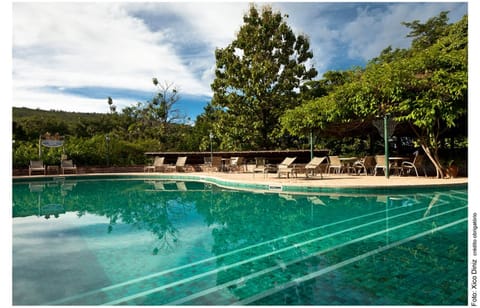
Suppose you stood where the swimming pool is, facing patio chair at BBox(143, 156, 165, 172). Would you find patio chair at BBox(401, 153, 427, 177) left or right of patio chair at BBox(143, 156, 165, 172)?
right

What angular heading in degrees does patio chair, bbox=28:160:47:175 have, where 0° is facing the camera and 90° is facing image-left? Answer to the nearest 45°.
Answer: approximately 0°

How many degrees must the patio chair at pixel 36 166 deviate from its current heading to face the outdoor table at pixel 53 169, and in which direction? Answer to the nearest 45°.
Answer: approximately 90° to its left

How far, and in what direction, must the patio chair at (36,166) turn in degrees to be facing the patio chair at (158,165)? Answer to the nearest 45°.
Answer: approximately 90° to its left

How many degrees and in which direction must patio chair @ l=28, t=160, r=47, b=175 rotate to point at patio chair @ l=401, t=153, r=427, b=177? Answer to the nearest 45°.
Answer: approximately 45° to its left

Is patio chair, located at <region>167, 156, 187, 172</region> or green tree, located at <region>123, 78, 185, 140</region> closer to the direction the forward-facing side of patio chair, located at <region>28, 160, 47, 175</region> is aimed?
the patio chair

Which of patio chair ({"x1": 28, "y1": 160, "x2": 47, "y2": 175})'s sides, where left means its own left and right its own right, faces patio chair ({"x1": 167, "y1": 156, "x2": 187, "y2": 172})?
left

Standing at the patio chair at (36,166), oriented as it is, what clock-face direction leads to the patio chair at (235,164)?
the patio chair at (235,164) is roughly at 10 o'clock from the patio chair at (36,166).
